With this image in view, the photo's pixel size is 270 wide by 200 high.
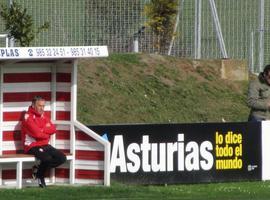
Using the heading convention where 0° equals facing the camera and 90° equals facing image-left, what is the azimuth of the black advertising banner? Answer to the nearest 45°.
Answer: approximately 0°

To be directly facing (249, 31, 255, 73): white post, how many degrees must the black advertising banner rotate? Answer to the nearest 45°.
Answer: approximately 180°

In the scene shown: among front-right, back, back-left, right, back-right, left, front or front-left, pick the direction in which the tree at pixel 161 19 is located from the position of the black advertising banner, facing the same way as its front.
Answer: back

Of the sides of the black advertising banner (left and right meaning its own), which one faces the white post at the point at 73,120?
right

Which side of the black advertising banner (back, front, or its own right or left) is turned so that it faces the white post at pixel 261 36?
back

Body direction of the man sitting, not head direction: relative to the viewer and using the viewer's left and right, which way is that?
facing the viewer and to the right of the viewer

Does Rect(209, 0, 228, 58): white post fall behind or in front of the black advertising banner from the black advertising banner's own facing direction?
behind

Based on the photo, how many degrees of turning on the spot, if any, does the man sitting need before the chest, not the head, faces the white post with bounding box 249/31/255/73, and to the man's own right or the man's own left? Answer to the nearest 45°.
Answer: approximately 90° to the man's own left
